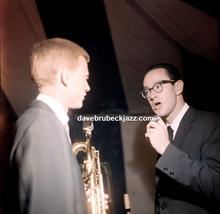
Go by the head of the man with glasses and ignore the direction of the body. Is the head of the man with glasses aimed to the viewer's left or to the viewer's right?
to the viewer's left

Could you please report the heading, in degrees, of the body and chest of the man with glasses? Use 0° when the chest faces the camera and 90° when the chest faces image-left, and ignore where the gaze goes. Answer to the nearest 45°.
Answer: approximately 45°
